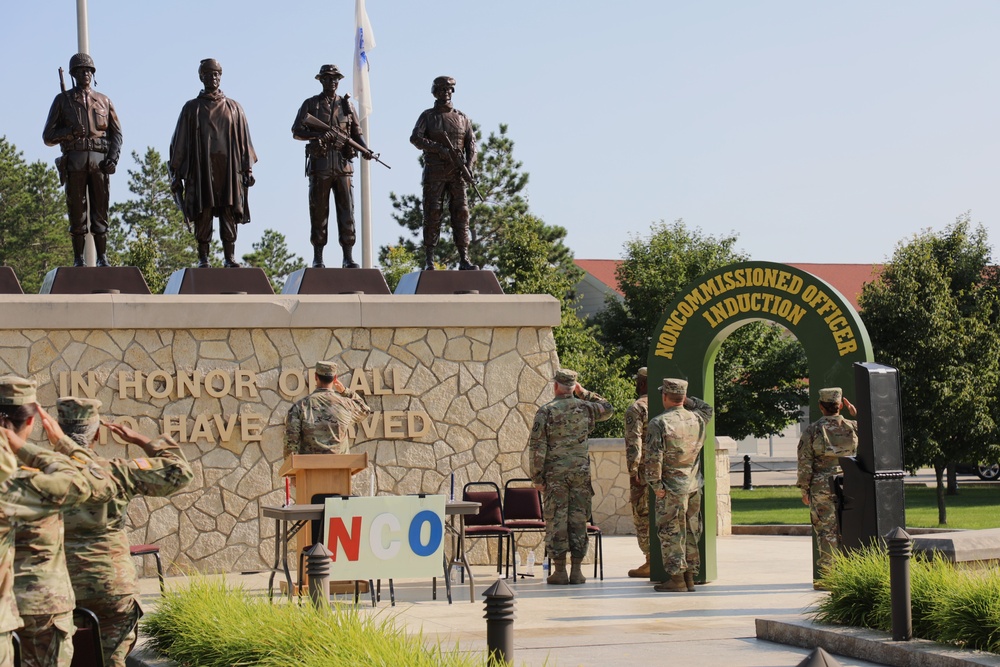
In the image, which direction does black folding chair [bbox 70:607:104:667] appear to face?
away from the camera

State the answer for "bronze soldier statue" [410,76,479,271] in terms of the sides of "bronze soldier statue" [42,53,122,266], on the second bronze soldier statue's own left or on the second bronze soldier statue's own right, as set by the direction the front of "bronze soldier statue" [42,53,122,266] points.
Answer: on the second bronze soldier statue's own left

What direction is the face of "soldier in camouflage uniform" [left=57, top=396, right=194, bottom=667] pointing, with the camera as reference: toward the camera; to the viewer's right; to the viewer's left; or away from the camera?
away from the camera

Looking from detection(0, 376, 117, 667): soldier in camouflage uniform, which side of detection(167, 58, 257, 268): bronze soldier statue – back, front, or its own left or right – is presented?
front

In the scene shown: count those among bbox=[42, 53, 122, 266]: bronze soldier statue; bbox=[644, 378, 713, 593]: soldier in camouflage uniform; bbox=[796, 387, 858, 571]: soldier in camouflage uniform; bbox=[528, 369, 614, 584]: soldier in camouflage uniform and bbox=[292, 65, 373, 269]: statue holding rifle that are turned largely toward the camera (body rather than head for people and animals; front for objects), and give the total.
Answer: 2

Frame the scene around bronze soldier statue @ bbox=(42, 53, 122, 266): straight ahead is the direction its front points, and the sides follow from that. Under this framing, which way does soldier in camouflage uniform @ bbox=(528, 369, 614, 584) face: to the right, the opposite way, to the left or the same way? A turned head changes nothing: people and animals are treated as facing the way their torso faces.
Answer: the opposite way

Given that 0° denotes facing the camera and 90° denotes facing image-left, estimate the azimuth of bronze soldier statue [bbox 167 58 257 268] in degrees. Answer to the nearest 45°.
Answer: approximately 0°

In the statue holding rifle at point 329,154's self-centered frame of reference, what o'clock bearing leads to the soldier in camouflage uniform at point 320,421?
The soldier in camouflage uniform is roughly at 12 o'clock from the statue holding rifle.

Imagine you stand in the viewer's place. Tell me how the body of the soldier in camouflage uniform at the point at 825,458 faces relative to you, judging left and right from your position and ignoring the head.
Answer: facing away from the viewer

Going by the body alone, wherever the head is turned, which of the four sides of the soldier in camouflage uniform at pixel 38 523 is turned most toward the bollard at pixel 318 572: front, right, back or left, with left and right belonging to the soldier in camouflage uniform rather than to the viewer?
front

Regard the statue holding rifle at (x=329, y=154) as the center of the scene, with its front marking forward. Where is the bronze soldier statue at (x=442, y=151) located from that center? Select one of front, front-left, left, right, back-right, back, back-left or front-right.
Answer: left

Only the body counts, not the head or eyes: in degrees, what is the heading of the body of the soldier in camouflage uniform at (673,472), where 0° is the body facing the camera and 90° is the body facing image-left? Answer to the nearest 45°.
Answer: approximately 135°
